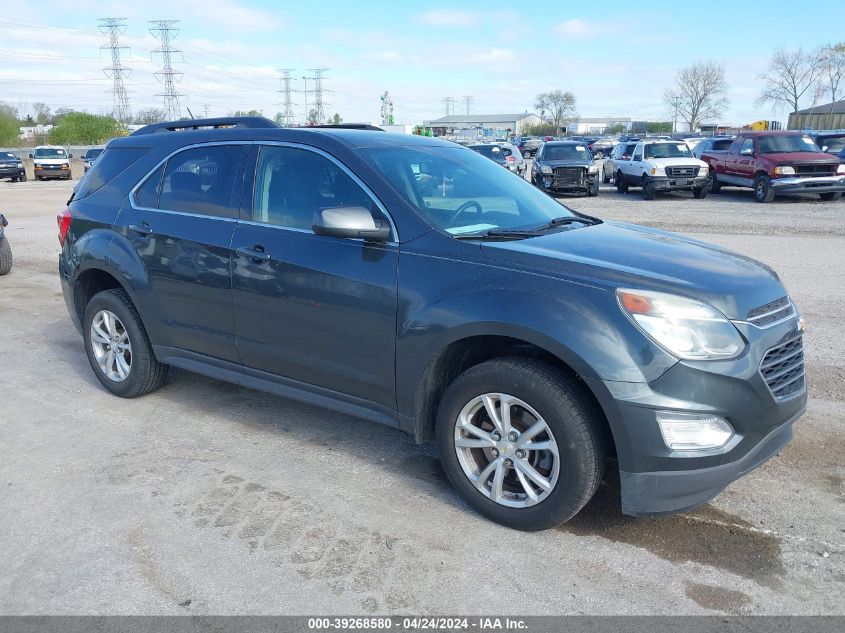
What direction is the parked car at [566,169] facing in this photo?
toward the camera

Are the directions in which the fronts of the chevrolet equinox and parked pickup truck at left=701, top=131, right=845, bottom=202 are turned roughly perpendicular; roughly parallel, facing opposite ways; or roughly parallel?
roughly parallel

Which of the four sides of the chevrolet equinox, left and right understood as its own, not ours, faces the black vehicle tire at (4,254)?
back

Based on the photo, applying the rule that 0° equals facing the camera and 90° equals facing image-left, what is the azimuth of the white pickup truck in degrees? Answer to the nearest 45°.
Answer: approximately 315°

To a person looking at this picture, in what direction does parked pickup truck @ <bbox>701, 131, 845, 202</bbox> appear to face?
facing the viewer and to the right of the viewer

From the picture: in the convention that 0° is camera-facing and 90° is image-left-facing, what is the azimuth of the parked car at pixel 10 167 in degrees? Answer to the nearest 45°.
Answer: approximately 0°

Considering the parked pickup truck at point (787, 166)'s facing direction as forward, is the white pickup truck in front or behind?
behind

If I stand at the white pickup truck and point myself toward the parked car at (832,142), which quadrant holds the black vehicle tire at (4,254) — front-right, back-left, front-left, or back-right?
back-right

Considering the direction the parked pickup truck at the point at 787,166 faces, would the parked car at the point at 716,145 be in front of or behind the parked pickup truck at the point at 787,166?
behind

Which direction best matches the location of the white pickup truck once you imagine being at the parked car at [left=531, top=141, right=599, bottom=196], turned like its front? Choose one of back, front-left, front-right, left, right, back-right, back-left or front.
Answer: left

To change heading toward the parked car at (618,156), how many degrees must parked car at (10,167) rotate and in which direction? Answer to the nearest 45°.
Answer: approximately 45° to its left

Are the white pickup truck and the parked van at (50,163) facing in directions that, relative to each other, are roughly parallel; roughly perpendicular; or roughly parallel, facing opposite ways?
roughly parallel

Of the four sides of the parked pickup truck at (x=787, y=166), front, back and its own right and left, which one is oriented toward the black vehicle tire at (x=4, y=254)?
right

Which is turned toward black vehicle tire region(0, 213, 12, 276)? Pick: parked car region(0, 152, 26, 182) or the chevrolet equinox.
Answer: parked car region(0, 152, 26, 182)

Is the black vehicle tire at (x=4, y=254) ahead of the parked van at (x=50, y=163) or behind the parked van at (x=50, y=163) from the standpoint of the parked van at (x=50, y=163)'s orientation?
ahead
